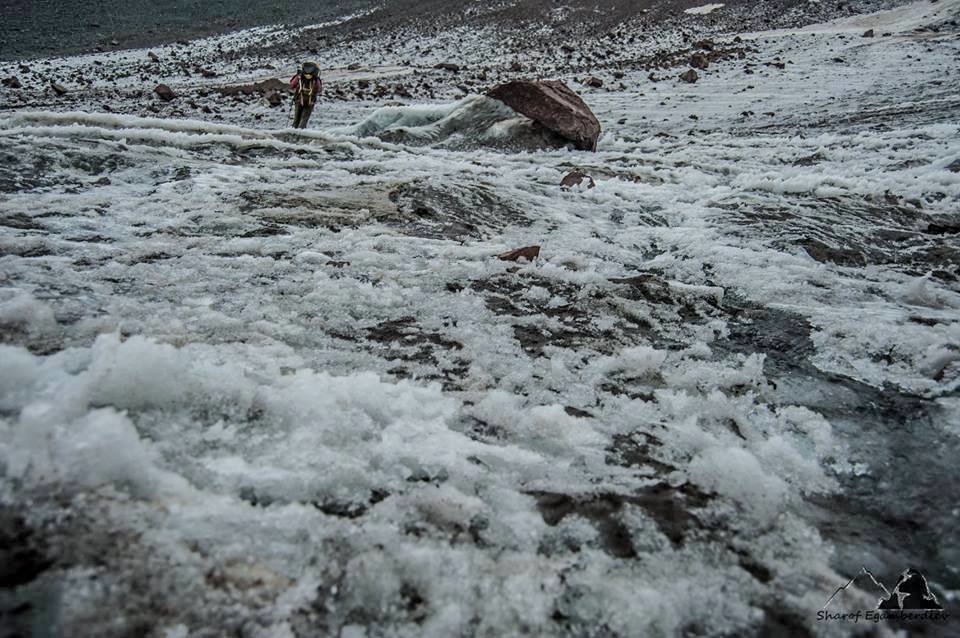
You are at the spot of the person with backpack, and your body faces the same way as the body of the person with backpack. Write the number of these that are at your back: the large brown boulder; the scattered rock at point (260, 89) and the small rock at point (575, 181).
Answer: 1

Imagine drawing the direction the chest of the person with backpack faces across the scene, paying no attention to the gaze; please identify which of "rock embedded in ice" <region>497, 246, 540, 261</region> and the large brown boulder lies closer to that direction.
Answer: the rock embedded in ice

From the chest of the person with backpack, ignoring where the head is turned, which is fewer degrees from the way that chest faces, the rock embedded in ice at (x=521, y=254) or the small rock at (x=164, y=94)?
the rock embedded in ice

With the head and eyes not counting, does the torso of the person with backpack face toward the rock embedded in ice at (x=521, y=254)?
yes

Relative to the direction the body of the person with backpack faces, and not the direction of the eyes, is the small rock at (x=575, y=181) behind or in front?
in front

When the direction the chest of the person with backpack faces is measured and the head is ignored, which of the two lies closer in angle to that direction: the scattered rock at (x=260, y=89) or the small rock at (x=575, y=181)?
the small rock

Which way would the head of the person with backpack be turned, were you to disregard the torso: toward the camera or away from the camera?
toward the camera

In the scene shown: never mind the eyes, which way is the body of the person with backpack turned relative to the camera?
toward the camera

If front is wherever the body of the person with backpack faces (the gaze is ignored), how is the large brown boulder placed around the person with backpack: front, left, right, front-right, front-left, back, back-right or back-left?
front-left

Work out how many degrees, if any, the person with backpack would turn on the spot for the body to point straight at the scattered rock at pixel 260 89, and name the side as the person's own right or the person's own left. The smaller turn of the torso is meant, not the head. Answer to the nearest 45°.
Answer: approximately 180°

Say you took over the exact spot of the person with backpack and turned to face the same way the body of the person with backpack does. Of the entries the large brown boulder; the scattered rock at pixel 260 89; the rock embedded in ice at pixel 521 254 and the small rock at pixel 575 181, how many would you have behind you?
1

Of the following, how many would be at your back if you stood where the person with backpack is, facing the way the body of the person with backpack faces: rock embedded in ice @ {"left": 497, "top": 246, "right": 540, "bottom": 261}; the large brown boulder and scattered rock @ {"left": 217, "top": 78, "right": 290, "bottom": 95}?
1

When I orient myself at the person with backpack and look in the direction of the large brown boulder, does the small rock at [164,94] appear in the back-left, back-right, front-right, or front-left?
back-left

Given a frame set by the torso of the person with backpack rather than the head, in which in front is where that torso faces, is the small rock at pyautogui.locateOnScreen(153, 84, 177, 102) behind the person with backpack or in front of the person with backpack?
behind

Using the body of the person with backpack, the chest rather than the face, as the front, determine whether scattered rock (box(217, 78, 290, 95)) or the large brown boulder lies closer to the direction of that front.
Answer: the large brown boulder
